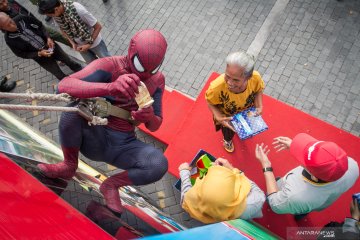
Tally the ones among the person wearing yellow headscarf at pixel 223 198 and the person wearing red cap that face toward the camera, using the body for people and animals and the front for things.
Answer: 0

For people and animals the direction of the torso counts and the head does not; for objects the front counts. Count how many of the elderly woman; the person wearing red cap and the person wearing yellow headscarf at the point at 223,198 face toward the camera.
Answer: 1

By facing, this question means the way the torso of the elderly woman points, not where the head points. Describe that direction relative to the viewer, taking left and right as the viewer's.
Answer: facing the viewer

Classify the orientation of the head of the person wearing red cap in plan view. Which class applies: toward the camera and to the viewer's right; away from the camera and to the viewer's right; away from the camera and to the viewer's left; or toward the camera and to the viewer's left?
away from the camera and to the viewer's left

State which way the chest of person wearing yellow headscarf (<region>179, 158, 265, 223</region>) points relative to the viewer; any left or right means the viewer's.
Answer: facing away from the viewer and to the left of the viewer

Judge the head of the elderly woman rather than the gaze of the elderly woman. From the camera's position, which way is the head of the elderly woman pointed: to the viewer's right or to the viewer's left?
to the viewer's left

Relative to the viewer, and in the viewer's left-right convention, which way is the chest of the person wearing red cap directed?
facing away from the viewer and to the left of the viewer

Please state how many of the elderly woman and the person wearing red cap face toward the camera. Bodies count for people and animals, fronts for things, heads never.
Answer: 1

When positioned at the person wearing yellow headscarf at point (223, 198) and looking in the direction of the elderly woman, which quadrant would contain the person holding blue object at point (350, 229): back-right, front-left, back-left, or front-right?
back-right

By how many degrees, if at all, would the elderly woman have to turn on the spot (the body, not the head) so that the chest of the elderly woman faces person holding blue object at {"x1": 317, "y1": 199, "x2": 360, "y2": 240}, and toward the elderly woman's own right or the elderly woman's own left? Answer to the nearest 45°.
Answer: approximately 45° to the elderly woman's own left

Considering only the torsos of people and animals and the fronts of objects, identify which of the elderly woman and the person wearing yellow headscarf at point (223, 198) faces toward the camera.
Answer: the elderly woman
